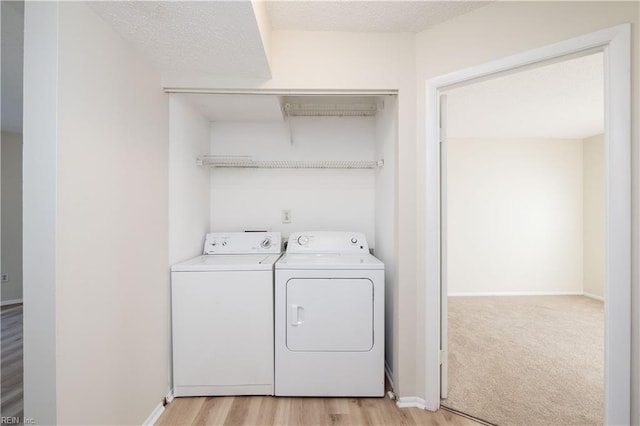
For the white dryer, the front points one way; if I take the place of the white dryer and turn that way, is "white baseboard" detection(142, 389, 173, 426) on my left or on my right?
on my right

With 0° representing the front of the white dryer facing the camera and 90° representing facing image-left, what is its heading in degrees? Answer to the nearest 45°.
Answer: approximately 0°

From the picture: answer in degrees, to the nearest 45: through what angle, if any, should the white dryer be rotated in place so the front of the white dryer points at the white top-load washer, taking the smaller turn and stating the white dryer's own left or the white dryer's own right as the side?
approximately 90° to the white dryer's own right

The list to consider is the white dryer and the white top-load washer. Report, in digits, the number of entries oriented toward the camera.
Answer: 2
